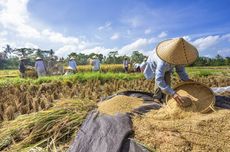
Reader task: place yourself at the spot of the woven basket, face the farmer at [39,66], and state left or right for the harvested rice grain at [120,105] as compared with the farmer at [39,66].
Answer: left

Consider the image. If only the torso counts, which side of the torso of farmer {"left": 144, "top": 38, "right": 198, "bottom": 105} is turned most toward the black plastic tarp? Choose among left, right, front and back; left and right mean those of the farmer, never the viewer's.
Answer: right

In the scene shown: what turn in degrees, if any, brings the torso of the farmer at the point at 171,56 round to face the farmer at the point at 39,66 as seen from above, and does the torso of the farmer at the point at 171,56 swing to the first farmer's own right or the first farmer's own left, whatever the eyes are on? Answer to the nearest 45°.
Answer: approximately 180°
